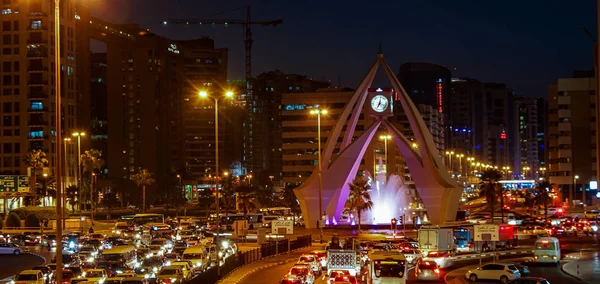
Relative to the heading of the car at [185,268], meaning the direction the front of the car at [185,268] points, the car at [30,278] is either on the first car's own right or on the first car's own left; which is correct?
on the first car's own right

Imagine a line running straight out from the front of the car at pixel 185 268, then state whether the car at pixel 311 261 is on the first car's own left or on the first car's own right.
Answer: on the first car's own left

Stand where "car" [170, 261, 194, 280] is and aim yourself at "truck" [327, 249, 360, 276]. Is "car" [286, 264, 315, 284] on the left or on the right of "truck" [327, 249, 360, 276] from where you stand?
right

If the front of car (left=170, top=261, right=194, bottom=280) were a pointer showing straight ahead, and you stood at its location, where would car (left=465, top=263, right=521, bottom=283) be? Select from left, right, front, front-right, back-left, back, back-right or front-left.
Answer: front-left

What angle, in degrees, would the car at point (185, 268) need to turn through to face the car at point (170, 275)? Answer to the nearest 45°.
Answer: approximately 45° to its right

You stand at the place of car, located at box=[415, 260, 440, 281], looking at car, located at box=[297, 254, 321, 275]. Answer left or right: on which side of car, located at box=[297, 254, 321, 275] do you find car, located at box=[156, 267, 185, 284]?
left
